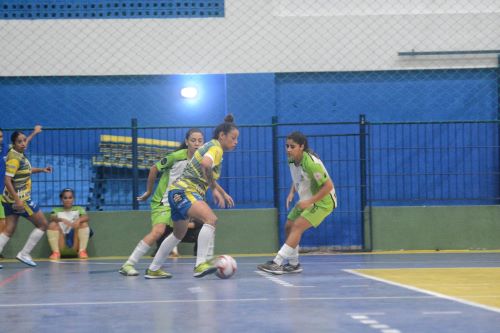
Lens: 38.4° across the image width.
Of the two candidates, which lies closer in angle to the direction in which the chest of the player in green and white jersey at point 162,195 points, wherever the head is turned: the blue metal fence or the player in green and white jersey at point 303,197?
the player in green and white jersey at point 303,197

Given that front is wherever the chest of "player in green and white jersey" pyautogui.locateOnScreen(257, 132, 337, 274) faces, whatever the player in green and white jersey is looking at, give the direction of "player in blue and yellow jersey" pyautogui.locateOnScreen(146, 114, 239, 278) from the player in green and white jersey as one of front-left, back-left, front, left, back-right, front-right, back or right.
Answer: front

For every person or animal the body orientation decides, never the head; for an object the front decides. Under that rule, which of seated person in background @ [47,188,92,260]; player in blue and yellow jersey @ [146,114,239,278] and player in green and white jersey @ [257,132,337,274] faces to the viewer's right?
the player in blue and yellow jersey

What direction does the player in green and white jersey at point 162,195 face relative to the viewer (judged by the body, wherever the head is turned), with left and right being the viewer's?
facing the viewer and to the right of the viewer

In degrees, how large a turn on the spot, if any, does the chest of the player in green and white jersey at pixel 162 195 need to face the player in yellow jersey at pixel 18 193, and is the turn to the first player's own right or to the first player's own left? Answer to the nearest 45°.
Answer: approximately 180°

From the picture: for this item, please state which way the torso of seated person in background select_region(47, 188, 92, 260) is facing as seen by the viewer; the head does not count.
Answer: toward the camera

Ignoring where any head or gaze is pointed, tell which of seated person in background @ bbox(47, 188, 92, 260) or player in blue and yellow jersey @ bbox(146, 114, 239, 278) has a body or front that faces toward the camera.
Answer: the seated person in background

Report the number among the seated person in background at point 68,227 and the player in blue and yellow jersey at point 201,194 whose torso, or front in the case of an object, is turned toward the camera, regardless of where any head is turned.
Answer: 1

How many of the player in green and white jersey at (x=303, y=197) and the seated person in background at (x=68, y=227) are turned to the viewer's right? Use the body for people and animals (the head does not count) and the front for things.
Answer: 0

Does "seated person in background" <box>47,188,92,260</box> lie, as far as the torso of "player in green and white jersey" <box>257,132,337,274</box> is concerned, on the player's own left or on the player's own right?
on the player's own right

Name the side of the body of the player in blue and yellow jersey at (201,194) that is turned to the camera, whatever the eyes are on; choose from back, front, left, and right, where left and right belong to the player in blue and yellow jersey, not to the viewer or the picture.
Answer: right

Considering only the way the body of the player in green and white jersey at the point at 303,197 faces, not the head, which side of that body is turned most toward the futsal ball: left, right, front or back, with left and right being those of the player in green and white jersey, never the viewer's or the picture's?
front

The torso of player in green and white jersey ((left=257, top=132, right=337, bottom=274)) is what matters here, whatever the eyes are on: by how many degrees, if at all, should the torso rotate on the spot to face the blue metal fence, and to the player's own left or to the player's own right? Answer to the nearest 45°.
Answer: approximately 135° to the player's own right
